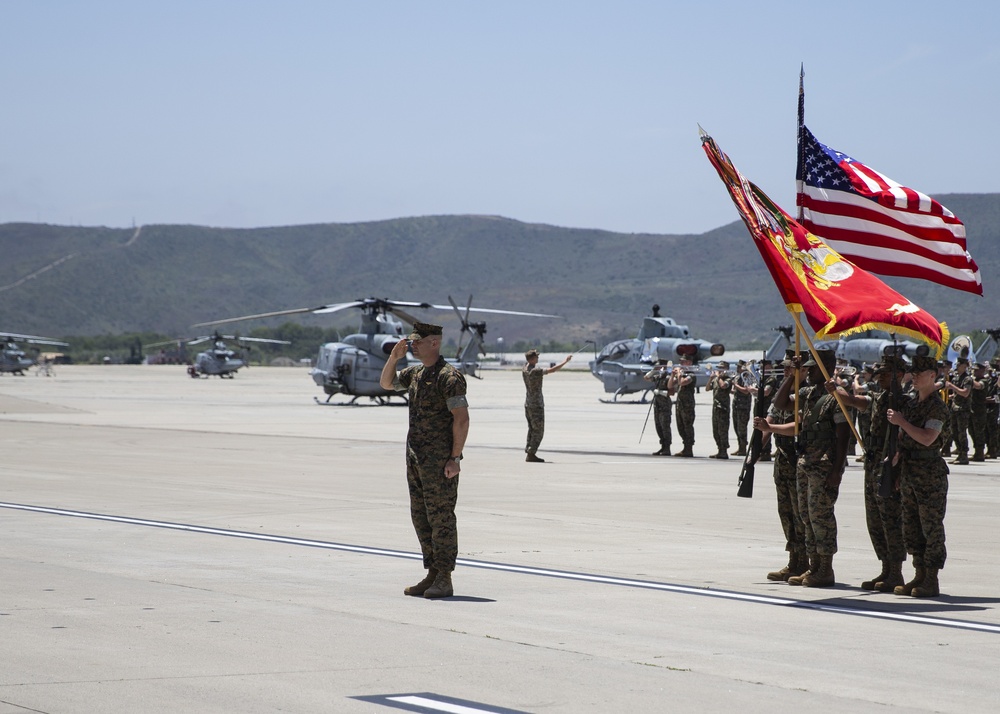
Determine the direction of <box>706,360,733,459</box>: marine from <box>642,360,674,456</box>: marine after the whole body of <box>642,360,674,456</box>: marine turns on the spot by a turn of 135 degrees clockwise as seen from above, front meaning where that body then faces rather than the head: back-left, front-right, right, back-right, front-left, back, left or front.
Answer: right

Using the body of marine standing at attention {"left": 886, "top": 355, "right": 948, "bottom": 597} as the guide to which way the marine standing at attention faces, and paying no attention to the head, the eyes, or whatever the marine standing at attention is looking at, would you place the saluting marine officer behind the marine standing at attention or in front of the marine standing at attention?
in front

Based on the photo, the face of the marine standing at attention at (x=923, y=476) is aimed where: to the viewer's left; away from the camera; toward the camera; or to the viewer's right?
to the viewer's left

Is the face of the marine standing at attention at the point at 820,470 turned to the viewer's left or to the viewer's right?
to the viewer's left

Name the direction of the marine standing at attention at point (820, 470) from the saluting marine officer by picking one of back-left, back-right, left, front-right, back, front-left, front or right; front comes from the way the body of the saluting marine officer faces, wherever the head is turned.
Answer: back-left

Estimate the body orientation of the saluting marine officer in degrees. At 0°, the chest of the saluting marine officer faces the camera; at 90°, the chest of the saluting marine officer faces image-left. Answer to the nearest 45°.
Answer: approximately 45°
